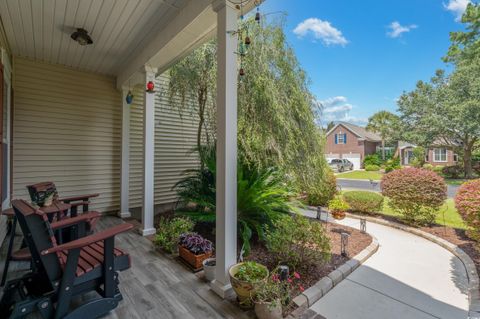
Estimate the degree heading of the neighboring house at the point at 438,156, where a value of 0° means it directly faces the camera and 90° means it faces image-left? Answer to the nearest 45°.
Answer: approximately 0°

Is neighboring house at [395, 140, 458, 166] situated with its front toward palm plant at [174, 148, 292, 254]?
yes

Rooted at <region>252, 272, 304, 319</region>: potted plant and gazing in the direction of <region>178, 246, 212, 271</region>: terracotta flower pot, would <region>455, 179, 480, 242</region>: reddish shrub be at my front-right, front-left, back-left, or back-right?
back-right

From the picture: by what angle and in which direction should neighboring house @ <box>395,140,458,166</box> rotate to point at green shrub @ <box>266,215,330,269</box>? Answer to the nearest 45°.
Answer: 0° — it already faces it

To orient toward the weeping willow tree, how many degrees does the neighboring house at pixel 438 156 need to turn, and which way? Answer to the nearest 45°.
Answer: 0° — it already faces it

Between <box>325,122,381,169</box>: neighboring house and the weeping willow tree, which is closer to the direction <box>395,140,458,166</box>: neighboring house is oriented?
the weeping willow tree

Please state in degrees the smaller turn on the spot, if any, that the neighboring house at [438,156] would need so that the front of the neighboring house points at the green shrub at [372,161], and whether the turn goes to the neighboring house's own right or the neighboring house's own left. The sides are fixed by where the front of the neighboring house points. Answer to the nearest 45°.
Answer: approximately 90° to the neighboring house's own right

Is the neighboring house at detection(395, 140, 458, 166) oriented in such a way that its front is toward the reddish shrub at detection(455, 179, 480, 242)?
yes

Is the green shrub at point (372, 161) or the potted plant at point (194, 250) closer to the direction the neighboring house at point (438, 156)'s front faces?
the potted plant

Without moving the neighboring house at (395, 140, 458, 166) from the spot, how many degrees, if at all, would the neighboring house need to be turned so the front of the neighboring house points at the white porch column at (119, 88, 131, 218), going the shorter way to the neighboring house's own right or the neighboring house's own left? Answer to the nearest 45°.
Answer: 0° — it already faces it
